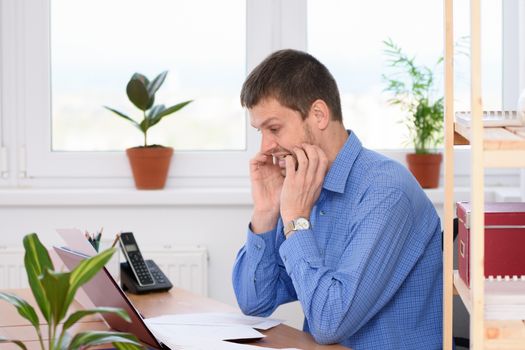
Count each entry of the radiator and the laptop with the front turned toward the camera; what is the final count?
1

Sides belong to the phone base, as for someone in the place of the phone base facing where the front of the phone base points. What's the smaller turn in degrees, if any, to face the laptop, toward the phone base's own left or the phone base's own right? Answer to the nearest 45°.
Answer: approximately 45° to the phone base's own right

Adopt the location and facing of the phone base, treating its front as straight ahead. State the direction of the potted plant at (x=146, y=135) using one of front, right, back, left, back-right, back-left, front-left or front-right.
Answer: back-left

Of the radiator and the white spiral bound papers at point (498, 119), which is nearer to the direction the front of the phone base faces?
the white spiral bound papers

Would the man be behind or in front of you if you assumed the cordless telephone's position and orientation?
in front

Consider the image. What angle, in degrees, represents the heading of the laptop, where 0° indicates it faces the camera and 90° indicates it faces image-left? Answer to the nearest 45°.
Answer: approximately 225°

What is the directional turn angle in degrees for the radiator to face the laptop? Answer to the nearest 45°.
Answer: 0° — it already faces it

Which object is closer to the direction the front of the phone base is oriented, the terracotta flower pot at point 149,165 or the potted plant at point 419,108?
the potted plant

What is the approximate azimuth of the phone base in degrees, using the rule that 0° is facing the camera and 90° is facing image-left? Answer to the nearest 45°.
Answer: approximately 315°

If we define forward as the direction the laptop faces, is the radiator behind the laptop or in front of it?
in front

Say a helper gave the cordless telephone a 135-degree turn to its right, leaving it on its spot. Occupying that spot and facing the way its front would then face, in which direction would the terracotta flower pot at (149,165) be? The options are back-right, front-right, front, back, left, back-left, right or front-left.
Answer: right
